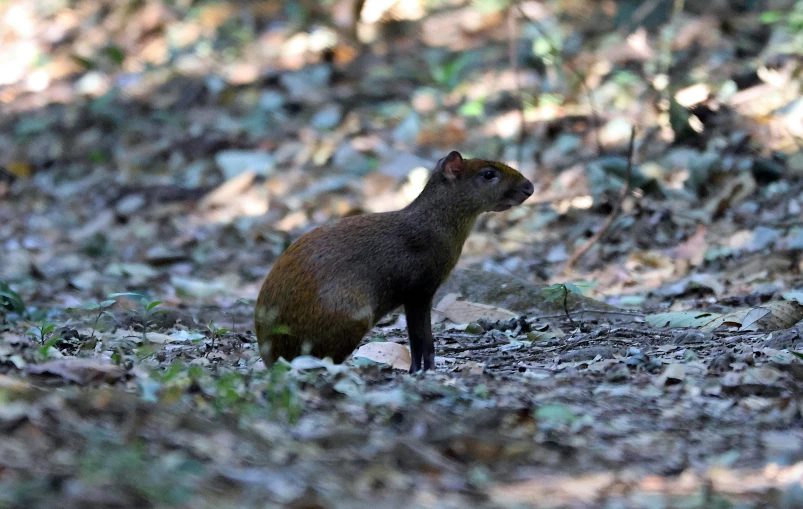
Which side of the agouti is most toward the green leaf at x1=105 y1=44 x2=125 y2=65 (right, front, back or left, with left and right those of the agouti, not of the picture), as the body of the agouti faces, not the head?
left

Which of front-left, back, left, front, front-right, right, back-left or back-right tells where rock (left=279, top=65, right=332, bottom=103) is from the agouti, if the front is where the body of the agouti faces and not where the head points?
left

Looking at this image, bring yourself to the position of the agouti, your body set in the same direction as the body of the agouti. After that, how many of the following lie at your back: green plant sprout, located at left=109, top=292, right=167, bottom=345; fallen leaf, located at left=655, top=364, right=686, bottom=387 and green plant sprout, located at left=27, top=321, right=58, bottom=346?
2

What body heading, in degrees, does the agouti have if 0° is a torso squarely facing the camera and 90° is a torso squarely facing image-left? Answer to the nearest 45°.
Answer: approximately 270°

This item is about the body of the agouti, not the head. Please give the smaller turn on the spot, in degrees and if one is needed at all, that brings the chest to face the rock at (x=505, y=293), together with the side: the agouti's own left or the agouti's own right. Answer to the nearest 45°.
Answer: approximately 45° to the agouti's own left

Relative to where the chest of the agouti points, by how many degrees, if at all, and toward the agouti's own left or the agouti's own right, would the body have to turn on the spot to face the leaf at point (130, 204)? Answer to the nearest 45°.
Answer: approximately 90° to the agouti's own left

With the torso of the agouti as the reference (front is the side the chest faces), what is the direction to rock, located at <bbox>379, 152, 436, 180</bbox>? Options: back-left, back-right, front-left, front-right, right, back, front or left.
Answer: left

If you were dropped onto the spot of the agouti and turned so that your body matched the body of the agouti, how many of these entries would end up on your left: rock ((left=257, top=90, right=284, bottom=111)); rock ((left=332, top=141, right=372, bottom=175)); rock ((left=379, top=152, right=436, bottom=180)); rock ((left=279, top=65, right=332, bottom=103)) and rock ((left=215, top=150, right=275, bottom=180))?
5

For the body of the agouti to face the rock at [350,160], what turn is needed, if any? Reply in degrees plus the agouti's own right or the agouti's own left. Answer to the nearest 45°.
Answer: approximately 90° to the agouti's own left

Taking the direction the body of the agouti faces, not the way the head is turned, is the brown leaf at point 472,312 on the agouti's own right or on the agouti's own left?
on the agouti's own left

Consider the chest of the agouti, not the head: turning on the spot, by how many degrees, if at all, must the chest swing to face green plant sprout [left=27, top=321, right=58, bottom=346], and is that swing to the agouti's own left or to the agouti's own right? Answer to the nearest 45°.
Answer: approximately 180°
